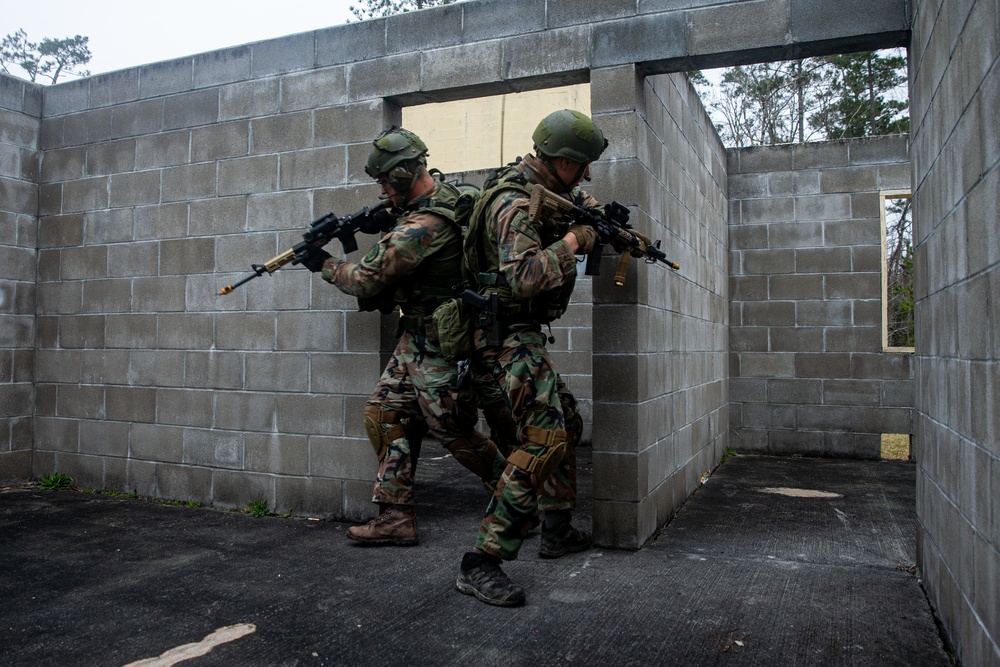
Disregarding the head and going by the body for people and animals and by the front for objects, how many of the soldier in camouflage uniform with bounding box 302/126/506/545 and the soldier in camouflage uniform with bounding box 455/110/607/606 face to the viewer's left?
1

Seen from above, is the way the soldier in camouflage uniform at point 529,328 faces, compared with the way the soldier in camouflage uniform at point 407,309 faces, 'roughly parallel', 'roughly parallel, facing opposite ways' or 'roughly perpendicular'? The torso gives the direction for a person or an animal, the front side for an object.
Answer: roughly parallel, facing opposite ways

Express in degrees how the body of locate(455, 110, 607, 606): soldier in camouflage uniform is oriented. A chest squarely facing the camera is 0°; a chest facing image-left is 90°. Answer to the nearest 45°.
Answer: approximately 270°

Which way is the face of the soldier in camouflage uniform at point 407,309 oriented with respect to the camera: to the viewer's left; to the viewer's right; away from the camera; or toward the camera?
to the viewer's left

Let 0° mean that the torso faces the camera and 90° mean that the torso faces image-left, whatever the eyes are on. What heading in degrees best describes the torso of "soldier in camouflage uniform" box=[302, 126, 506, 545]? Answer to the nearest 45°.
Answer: approximately 90°

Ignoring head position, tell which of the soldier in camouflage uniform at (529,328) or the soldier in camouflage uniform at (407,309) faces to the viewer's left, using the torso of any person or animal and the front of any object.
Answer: the soldier in camouflage uniform at (407,309)

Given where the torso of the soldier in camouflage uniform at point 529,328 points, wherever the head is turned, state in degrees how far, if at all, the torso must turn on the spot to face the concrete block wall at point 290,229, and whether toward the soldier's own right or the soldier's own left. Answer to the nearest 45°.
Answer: approximately 135° to the soldier's own left

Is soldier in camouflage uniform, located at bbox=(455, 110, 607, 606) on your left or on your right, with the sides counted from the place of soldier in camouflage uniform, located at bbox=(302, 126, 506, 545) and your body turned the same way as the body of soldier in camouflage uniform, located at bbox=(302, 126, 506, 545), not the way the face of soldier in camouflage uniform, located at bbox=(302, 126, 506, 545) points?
on your left

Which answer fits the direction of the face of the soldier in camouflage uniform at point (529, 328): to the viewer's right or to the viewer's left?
to the viewer's right
